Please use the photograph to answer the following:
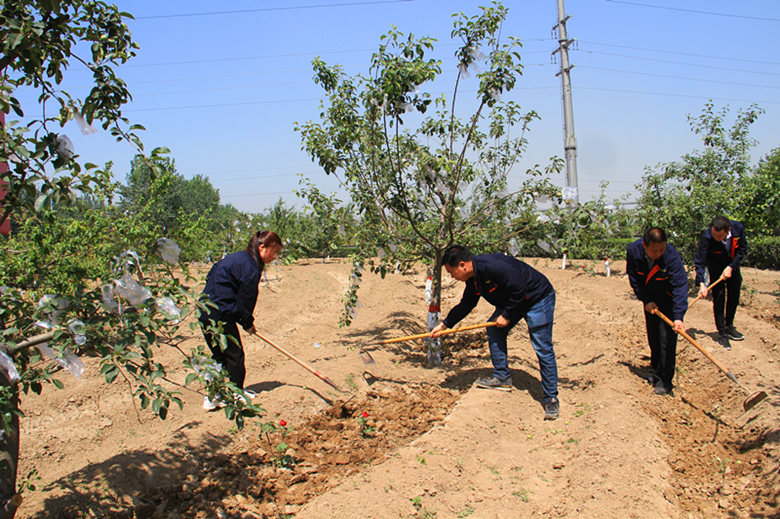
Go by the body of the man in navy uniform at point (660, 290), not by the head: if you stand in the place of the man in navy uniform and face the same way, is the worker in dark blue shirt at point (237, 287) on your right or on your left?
on your right

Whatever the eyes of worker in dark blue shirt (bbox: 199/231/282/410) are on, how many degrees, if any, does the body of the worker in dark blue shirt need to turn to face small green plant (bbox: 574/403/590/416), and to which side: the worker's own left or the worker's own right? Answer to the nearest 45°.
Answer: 0° — they already face it

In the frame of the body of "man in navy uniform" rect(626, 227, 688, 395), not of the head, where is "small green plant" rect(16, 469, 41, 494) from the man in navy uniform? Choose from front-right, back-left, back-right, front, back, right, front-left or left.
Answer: front-right

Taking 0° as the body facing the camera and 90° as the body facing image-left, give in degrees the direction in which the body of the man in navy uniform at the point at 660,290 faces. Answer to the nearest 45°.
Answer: approximately 0°

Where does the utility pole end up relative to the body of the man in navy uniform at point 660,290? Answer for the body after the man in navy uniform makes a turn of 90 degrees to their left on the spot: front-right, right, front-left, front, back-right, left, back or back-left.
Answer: left

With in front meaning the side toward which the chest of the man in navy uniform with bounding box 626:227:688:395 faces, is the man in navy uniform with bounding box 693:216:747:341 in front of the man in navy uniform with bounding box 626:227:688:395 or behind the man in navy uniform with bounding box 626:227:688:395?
behind

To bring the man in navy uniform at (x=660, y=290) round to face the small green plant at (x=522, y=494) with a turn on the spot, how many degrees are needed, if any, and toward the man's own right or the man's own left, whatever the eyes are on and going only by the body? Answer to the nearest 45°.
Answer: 0° — they already face it

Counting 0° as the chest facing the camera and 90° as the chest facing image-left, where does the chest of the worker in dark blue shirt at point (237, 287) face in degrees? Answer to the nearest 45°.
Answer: approximately 270°

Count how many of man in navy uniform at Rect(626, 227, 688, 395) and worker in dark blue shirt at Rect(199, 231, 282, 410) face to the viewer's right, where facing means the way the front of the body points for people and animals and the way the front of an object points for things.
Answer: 1

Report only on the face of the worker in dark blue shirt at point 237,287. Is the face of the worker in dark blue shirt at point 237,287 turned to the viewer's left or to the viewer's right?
to the viewer's right
